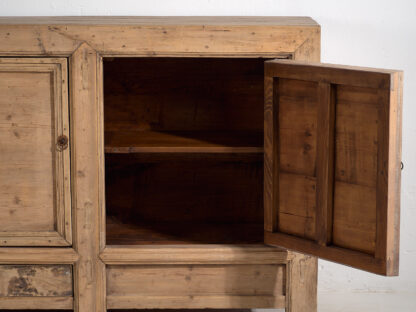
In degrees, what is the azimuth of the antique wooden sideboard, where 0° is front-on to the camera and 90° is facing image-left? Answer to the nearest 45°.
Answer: approximately 0°
